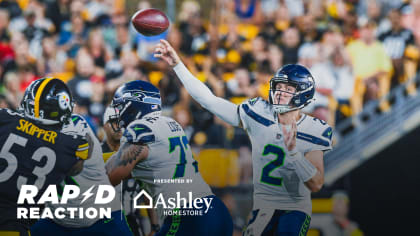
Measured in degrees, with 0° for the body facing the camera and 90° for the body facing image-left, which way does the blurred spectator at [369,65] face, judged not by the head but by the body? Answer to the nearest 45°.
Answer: approximately 0°

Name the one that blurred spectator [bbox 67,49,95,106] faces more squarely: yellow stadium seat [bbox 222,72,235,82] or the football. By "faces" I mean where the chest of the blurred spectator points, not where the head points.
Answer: the football

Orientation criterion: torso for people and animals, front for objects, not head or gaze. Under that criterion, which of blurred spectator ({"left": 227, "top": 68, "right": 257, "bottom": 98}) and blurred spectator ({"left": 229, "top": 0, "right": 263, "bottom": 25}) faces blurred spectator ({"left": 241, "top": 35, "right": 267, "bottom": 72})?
blurred spectator ({"left": 229, "top": 0, "right": 263, "bottom": 25})

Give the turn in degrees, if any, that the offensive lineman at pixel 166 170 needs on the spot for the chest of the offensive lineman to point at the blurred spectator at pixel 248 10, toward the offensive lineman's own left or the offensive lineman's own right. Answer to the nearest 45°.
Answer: approximately 45° to the offensive lineman's own right

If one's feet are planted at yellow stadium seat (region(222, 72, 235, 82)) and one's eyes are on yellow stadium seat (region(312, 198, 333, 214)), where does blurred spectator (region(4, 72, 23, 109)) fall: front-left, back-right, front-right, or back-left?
back-right

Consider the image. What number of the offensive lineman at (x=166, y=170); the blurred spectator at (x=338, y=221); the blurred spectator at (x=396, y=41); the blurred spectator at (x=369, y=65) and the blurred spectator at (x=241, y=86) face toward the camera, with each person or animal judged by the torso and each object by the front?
4

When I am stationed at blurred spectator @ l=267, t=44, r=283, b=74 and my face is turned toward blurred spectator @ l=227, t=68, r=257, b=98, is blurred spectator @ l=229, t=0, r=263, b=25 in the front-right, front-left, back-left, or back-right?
back-right
